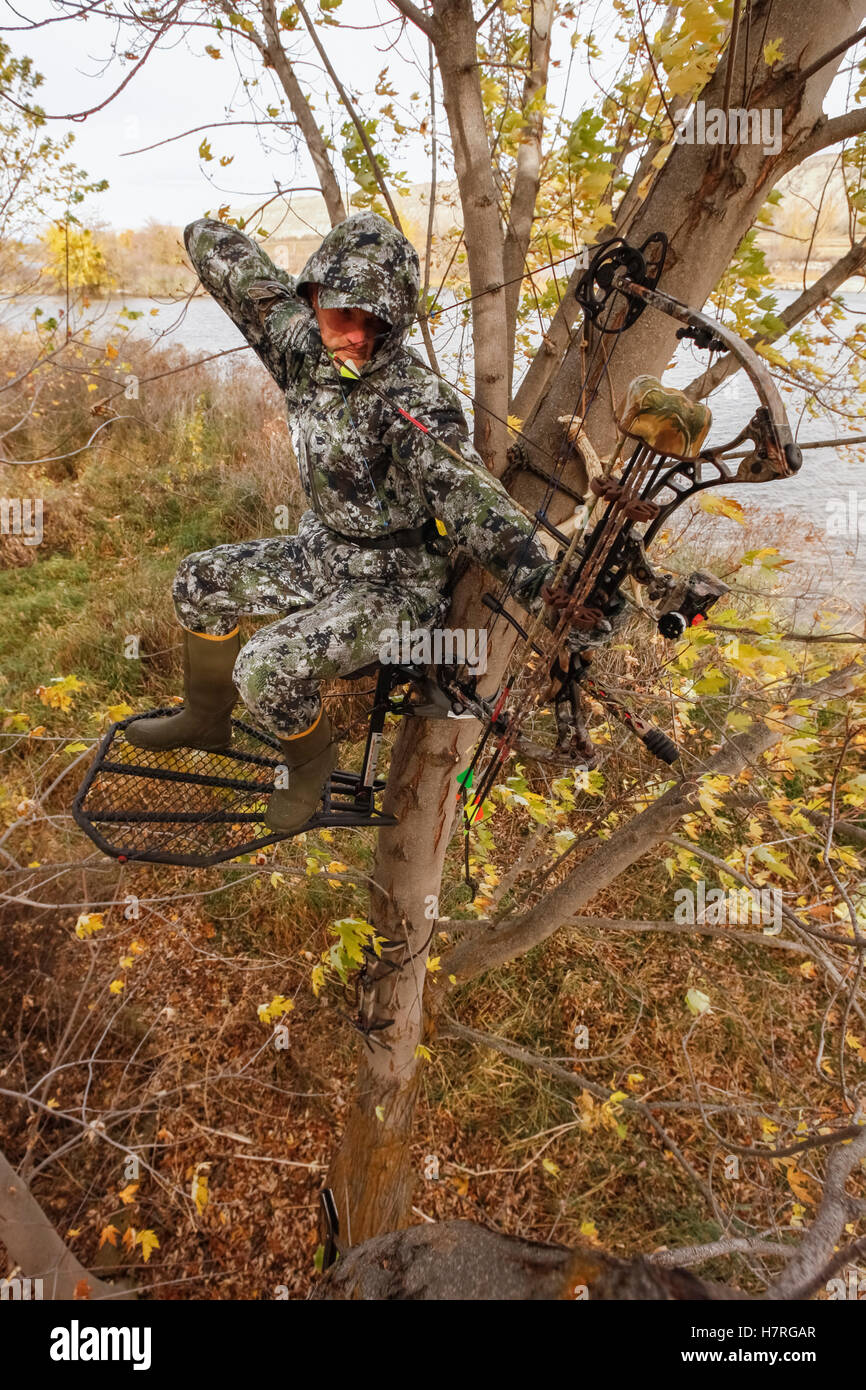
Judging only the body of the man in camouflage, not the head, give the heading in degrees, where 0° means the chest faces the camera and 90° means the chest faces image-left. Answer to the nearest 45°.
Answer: approximately 45°

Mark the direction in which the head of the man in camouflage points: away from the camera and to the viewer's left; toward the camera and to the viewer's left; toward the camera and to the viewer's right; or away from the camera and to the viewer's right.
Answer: toward the camera and to the viewer's right

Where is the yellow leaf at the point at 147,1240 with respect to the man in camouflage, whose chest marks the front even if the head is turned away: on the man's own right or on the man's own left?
on the man's own right
